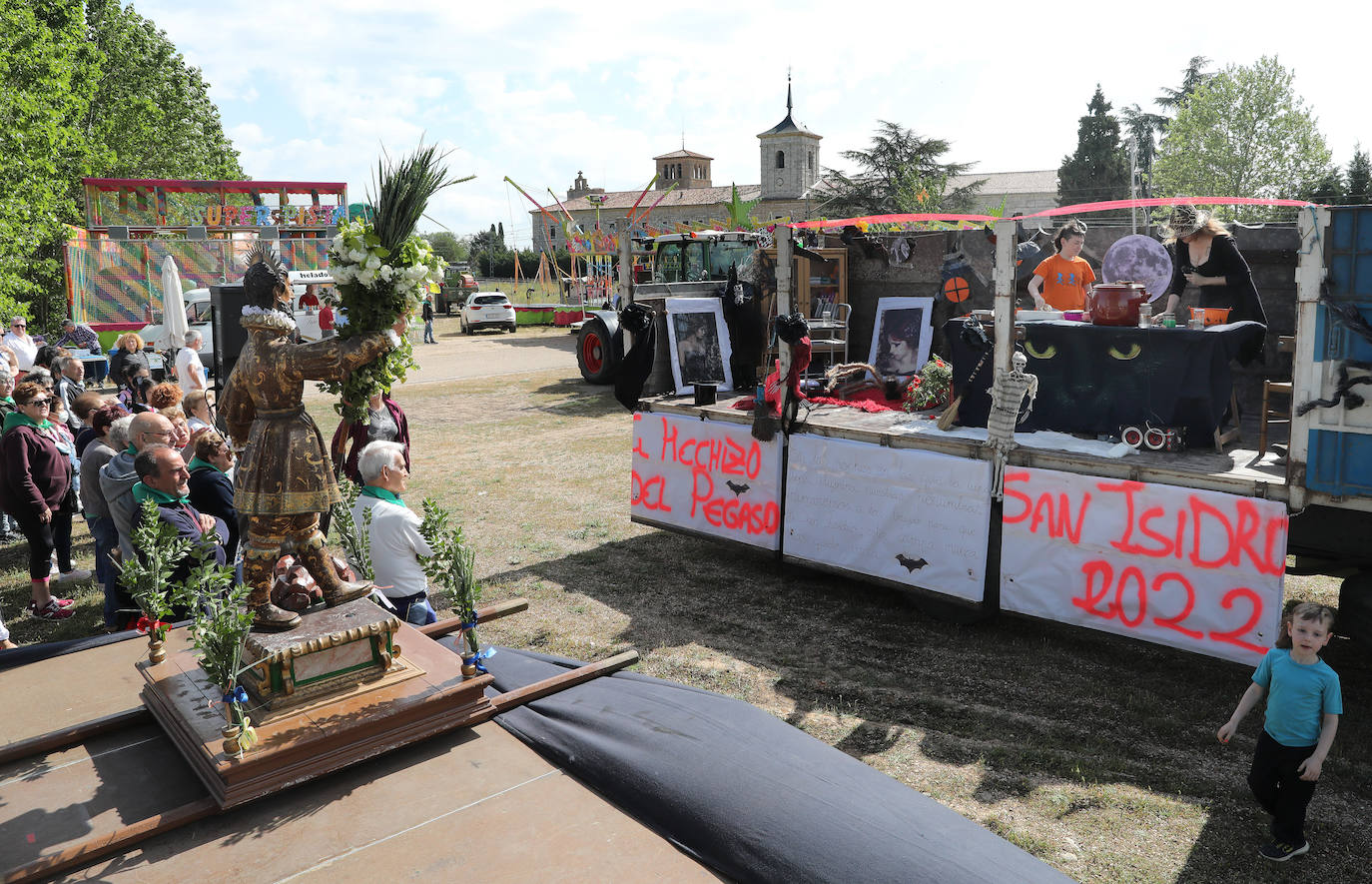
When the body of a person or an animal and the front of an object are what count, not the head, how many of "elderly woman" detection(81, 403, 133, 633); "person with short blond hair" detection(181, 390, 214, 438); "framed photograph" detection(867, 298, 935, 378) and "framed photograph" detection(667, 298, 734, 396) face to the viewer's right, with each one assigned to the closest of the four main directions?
2

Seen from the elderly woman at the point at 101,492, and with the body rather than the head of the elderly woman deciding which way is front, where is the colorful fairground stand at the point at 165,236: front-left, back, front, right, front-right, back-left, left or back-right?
left

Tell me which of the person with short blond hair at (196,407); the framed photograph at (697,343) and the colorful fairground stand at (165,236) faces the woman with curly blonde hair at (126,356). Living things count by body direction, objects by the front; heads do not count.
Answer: the colorful fairground stand

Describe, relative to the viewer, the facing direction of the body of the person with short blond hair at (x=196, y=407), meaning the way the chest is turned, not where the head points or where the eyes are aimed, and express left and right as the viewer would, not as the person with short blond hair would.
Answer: facing to the right of the viewer

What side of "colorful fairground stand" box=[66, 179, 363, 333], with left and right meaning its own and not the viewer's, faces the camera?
front

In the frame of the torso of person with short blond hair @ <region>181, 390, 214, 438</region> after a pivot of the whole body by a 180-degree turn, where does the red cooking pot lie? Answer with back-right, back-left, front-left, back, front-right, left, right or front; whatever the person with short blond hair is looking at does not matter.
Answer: back-left

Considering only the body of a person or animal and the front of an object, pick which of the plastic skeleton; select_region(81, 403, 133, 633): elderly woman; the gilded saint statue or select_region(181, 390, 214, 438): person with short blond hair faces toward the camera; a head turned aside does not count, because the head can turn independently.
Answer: the plastic skeleton

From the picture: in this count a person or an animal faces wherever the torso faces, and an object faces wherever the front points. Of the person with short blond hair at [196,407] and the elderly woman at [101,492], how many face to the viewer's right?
2

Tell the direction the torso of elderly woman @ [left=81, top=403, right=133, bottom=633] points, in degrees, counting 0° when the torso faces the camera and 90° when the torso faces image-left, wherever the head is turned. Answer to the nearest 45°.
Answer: approximately 270°

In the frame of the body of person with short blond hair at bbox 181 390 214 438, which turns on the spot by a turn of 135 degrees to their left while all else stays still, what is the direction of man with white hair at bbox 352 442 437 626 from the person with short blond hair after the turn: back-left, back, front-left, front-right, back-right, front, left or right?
back-left

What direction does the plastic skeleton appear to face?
toward the camera

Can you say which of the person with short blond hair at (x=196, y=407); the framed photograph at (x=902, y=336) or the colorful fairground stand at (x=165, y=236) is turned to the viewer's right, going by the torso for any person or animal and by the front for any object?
the person with short blond hair

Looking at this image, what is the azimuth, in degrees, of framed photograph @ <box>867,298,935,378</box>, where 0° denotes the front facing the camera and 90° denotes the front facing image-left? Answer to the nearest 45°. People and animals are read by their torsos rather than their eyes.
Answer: approximately 0°

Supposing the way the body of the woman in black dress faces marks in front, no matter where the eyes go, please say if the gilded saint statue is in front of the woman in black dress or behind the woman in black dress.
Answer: in front

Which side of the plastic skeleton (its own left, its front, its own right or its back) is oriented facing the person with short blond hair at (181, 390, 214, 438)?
right

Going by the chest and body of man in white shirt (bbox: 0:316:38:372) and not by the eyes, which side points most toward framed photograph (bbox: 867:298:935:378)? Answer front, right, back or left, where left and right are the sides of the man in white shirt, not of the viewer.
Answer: front

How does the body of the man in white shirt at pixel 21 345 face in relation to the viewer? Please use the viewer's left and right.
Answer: facing the viewer and to the right of the viewer
